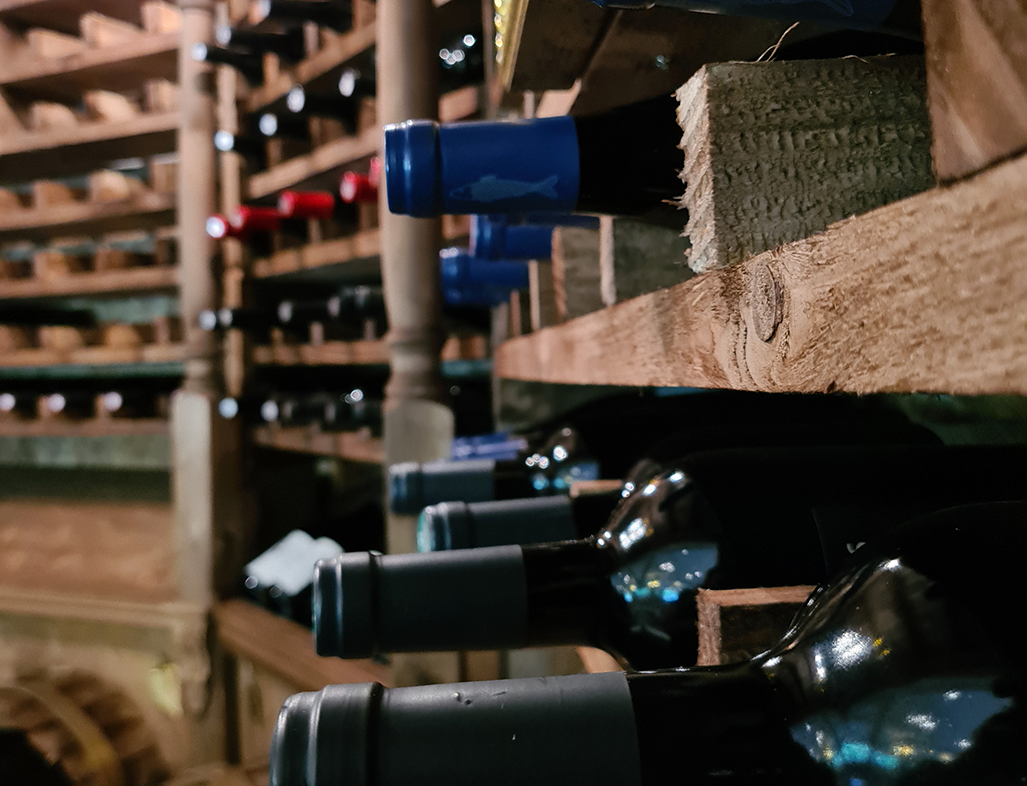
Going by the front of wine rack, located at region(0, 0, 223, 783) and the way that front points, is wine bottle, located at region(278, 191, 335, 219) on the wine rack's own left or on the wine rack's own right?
on the wine rack's own left

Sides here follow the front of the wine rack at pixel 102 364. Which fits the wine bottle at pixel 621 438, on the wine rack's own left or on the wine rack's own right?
on the wine rack's own left

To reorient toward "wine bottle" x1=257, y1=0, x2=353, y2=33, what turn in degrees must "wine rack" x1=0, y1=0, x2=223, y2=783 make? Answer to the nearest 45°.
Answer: approximately 45° to its left

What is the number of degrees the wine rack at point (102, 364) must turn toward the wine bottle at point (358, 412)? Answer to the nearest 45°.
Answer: approximately 90° to its left

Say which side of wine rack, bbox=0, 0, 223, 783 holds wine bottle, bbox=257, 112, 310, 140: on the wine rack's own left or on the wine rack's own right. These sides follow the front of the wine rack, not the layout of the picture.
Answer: on the wine rack's own left

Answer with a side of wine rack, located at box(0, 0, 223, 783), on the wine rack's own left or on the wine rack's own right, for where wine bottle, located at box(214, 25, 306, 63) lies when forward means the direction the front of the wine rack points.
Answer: on the wine rack's own left
